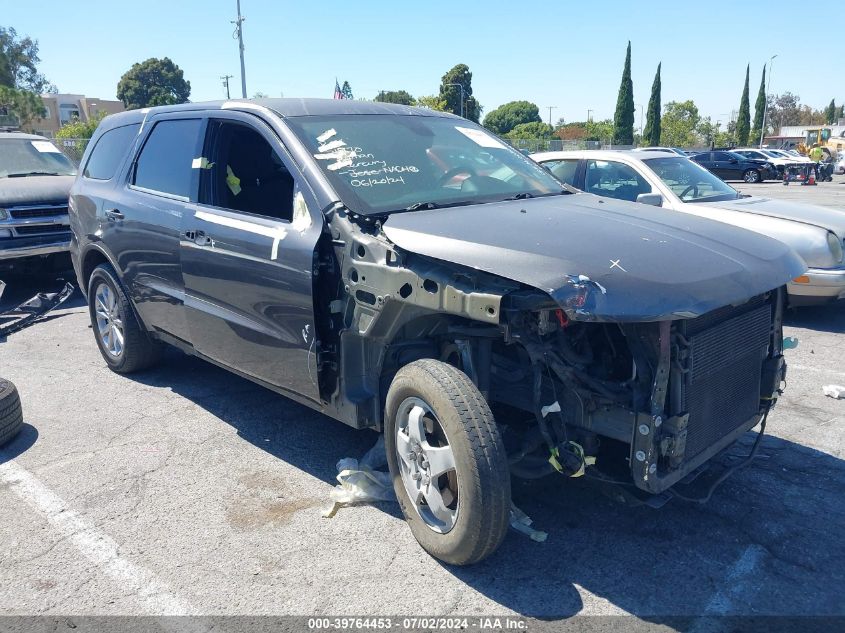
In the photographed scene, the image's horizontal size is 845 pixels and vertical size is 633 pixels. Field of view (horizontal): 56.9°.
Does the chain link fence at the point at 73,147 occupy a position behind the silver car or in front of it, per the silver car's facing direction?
behind

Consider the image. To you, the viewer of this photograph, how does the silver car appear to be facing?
facing the viewer and to the right of the viewer

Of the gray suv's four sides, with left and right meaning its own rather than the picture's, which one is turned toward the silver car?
left

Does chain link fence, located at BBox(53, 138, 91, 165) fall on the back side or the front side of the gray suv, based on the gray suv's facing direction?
on the back side

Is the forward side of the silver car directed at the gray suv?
no

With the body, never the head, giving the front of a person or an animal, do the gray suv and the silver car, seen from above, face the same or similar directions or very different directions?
same or similar directions

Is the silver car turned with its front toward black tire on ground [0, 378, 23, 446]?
no

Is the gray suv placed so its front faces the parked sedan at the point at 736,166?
no

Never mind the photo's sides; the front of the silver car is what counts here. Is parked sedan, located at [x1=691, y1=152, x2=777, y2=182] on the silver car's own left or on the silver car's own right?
on the silver car's own left

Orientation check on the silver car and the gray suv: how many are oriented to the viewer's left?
0

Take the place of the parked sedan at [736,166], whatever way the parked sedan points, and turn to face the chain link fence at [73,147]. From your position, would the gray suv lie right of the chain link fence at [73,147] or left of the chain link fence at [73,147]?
left
